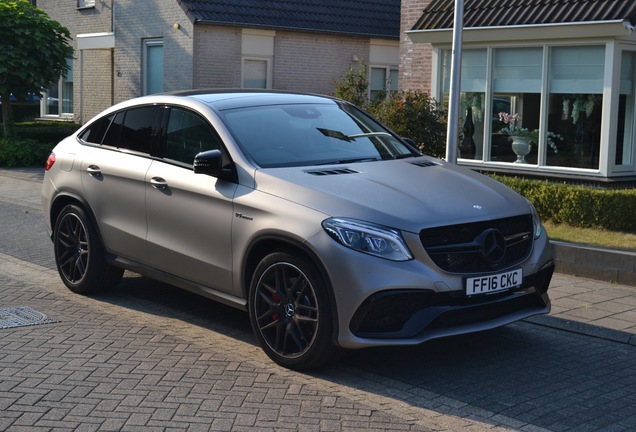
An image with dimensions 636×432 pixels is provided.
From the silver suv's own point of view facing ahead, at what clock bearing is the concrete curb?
The concrete curb is roughly at 10 o'clock from the silver suv.

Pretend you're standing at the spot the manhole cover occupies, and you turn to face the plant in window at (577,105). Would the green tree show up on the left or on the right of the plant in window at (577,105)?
left

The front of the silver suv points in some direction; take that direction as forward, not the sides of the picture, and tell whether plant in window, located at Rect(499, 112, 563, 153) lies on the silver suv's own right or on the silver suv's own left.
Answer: on the silver suv's own left

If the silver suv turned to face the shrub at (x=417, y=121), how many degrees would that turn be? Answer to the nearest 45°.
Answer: approximately 135° to its left

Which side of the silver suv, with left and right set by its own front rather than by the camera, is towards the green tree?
back

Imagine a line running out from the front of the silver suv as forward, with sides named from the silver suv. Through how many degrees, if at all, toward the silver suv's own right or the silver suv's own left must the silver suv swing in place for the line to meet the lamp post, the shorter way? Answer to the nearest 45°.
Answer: approximately 135° to the silver suv's own left

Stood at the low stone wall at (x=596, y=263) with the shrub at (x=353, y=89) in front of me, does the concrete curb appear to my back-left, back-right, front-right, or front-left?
back-left

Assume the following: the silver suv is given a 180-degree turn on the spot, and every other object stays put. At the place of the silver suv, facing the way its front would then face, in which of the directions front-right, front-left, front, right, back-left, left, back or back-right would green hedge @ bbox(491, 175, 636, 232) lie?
right

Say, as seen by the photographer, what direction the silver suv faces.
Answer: facing the viewer and to the right of the viewer

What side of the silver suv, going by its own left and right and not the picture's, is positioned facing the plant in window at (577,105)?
left

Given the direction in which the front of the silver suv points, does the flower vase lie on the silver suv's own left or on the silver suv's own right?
on the silver suv's own left

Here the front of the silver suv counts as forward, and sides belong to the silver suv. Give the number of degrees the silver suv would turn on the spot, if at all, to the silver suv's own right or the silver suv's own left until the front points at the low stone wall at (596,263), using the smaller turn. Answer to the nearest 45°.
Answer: approximately 90° to the silver suv's own left
